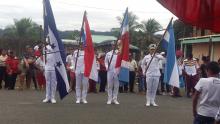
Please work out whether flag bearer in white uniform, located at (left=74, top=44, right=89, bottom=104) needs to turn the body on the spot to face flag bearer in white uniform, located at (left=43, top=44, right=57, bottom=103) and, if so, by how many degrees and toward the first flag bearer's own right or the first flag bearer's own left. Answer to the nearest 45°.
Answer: approximately 90° to the first flag bearer's own right

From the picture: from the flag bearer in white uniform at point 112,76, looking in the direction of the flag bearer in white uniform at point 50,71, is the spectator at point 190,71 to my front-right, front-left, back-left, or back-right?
back-right

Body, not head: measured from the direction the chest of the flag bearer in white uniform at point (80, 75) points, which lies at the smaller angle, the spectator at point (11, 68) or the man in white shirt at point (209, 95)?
the man in white shirt

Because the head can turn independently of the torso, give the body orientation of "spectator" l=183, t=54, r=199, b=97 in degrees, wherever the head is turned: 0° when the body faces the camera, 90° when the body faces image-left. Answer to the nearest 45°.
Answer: approximately 0°

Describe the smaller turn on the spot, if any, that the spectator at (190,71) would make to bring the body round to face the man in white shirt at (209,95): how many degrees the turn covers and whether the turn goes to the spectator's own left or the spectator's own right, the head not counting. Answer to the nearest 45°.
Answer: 0° — they already face them

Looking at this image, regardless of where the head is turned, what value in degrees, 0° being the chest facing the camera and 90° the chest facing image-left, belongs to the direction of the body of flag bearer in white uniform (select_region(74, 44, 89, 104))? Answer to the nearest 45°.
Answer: approximately 0°
